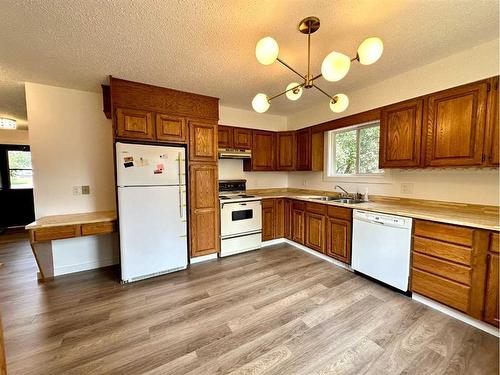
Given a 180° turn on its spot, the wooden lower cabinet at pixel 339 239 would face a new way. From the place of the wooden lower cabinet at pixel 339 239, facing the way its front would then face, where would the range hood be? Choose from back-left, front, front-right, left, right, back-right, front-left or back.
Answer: back-left

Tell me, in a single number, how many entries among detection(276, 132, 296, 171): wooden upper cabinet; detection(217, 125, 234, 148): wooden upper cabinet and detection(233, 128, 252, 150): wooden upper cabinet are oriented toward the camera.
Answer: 3

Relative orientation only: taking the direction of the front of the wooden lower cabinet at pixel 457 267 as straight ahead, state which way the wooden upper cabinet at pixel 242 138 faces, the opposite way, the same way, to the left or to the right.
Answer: to the left

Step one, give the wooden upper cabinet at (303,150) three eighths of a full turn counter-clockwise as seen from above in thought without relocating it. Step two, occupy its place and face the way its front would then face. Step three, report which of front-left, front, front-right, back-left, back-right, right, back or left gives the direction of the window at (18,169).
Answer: back

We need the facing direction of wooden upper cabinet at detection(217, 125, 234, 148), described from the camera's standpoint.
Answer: facing the viewer

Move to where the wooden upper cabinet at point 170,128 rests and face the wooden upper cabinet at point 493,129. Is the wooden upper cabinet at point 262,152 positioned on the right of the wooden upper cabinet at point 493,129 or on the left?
left

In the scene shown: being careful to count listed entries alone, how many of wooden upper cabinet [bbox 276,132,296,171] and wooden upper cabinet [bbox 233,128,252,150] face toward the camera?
2

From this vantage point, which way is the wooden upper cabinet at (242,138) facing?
toward the camera

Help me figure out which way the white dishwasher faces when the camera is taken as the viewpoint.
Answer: facing the viewer and to the left of the viewer

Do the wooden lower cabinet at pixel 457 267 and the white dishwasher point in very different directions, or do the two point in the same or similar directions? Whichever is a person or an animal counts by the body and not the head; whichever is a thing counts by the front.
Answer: same or similar directions

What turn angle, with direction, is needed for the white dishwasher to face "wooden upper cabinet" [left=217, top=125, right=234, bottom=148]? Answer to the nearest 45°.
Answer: approximately 45° to its right
